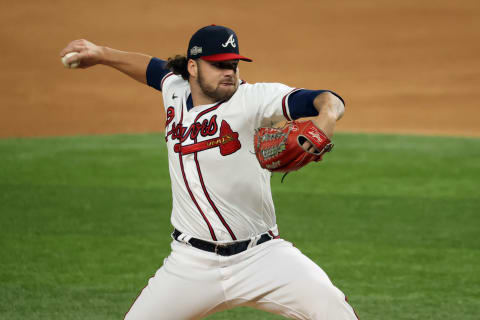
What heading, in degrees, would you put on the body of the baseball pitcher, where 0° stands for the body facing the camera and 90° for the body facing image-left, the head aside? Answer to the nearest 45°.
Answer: approximately 0°
